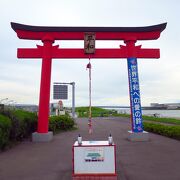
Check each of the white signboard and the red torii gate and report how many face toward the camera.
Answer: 2

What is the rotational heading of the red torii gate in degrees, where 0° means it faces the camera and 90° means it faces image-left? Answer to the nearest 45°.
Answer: approximately 0°

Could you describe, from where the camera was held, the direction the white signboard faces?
facing the viewer

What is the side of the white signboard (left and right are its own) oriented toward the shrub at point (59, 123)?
back

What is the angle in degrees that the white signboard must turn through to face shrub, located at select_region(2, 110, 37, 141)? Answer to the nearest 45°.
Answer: approximately 135° to its right

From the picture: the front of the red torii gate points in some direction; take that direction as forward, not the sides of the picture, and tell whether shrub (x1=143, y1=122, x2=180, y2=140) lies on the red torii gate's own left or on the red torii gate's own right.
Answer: on the red torii gate's own left
